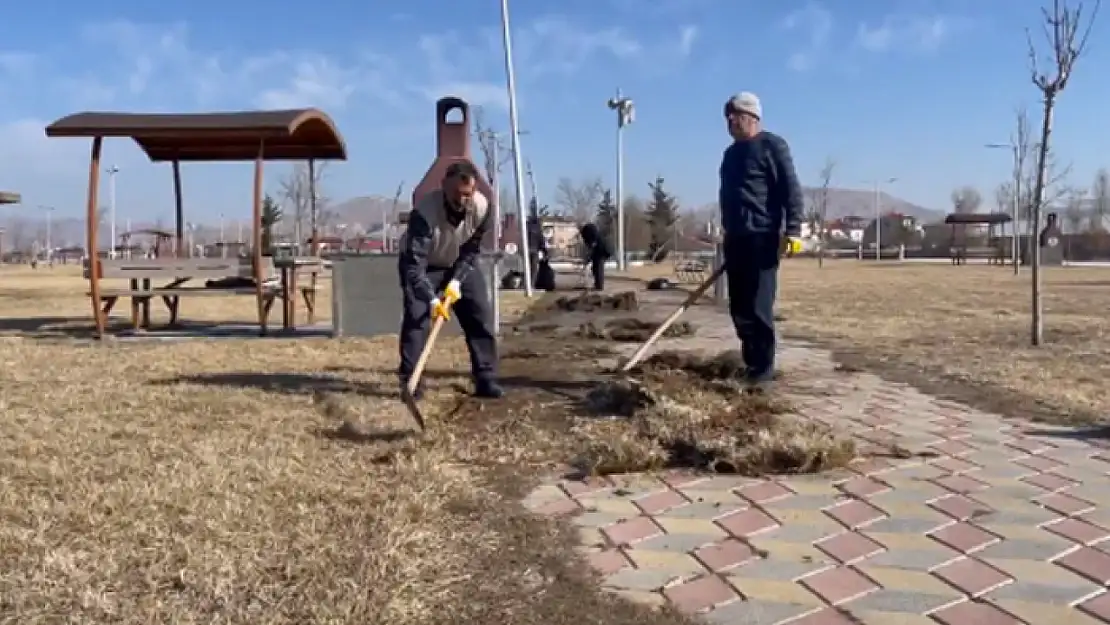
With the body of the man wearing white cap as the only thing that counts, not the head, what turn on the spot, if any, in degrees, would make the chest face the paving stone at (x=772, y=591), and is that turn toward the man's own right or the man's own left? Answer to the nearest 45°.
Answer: approximately 45° to the man's own left

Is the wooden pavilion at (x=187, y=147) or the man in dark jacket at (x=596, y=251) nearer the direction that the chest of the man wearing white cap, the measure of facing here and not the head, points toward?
the wooden pavilion

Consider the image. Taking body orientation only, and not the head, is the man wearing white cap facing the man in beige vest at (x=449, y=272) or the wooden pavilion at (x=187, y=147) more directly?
the man in beige vest

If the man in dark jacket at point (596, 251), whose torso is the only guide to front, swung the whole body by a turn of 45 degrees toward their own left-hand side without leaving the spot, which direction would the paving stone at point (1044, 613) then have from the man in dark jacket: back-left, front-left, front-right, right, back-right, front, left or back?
front-left

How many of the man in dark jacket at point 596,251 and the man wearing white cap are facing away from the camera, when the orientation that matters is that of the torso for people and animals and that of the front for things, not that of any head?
0

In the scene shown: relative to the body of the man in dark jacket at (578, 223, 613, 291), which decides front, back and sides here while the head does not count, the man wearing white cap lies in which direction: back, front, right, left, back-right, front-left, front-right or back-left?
left

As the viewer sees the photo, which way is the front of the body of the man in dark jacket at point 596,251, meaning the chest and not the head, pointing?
to the viewer's left

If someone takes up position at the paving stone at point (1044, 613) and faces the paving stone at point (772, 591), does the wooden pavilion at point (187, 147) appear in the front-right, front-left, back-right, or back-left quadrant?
front-right

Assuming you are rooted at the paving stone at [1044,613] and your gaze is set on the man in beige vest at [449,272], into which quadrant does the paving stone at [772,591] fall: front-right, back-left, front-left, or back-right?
front-left

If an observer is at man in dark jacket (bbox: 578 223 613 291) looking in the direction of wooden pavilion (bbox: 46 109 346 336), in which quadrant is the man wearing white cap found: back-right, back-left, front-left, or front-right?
front-left

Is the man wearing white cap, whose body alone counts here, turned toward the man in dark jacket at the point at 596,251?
no

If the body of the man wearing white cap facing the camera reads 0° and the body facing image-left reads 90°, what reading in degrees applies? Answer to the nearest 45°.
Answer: approximately 45°

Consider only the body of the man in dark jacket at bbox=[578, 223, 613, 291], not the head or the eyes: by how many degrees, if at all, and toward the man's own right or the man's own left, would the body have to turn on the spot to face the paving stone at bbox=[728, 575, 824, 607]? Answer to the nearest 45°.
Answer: approximately 90° to the man's own left

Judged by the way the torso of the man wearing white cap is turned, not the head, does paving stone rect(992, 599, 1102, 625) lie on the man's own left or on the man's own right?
on the man's own left

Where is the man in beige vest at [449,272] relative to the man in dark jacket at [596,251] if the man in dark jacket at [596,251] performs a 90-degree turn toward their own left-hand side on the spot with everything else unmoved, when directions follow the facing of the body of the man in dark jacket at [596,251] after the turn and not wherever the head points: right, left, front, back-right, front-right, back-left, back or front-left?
front
